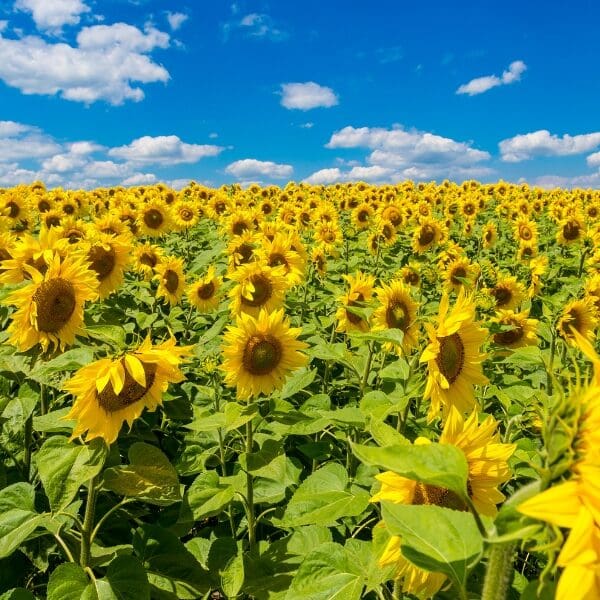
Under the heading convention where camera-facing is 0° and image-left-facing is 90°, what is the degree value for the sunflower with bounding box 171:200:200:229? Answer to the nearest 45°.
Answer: approximately 0°

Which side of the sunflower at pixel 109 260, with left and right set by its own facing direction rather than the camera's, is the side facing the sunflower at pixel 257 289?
left

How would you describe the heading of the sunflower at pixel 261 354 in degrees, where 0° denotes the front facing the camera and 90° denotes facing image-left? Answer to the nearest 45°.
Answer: approximately 0°

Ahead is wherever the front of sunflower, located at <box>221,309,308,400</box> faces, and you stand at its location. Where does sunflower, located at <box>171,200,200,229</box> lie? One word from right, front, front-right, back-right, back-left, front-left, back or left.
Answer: back
